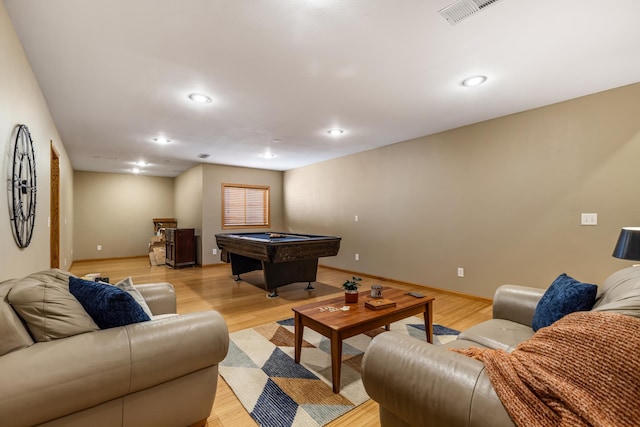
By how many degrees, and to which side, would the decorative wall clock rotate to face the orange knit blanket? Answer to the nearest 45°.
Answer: approximately 90° to its right

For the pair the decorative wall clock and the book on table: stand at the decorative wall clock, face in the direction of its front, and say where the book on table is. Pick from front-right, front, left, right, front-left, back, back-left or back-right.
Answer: front-right

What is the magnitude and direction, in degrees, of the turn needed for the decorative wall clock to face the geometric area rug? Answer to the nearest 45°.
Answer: approximately 45° to its right

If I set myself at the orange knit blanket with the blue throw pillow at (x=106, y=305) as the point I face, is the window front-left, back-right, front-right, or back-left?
front-right

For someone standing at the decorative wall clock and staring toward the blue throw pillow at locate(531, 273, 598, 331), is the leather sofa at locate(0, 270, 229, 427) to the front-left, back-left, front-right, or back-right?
front-right

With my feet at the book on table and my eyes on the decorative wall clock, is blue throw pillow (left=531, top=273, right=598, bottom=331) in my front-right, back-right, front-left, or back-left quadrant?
back-left

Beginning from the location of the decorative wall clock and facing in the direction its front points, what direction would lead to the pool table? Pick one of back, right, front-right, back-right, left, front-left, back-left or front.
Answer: front

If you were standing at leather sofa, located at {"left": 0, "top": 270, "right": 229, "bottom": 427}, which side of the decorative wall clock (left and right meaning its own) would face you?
right

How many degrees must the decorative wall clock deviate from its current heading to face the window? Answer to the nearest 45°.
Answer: approximately 45° to its left

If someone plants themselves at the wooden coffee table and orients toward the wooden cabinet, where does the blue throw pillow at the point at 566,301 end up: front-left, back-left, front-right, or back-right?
back-right

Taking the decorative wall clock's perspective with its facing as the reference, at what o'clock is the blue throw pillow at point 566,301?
The blue throw pillow is roughly at 2 o'clock from the decorative wall clock.

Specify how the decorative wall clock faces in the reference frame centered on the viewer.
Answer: facing to the right of the viewer

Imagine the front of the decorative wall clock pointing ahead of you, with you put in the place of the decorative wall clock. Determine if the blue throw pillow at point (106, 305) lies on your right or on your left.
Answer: on your right
